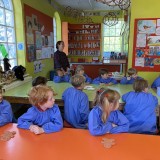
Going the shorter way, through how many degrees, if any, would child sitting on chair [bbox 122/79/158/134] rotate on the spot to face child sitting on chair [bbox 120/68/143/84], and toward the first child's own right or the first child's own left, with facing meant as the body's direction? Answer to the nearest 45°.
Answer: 0° — they already face them

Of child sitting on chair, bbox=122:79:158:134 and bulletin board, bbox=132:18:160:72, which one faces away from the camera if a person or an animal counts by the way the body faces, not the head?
the child sitting on chair

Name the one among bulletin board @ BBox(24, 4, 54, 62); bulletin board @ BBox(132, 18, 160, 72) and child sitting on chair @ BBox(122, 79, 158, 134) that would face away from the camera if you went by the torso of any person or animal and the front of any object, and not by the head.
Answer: the child sitting on chair

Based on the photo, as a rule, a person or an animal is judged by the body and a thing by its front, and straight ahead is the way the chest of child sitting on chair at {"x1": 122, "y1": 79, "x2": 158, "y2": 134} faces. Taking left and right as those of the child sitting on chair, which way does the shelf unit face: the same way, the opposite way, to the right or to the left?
the opposite way

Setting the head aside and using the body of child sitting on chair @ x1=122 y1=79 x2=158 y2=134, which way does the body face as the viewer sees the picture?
away from the camera

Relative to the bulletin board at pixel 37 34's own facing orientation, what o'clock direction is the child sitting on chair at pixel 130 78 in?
The child sitting on chair is roughly at 12 o'clock from the bulletin board.

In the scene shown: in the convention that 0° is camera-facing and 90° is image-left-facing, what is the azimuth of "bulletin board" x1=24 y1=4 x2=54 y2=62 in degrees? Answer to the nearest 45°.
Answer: approximately 315°

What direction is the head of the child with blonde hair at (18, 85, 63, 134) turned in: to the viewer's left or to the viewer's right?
to the viewer's right

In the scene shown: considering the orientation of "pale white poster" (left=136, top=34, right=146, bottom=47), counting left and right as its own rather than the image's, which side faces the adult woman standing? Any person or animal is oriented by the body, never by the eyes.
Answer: right
